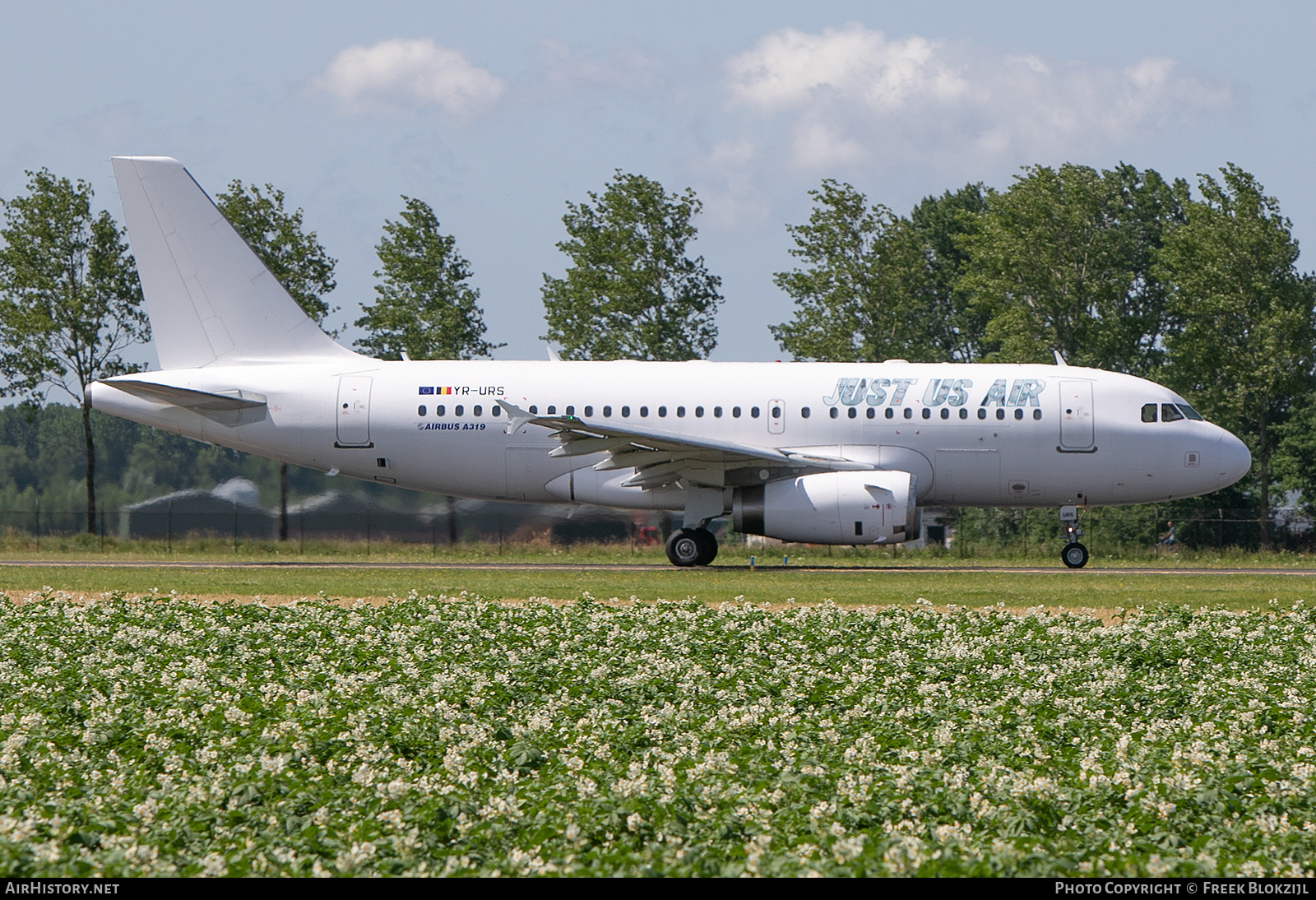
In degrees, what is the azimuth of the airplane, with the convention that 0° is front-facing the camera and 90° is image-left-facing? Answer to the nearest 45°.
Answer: approximately 270°

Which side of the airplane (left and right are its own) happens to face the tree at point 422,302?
left

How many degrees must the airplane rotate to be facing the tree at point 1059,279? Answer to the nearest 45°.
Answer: approximately 45° to its left

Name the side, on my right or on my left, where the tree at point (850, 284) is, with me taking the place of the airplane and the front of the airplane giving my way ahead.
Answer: on my left

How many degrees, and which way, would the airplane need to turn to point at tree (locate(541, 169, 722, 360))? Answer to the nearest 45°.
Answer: approximately 90° to its left
